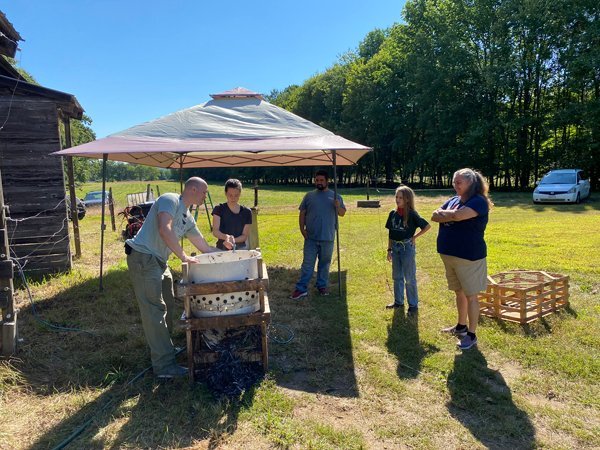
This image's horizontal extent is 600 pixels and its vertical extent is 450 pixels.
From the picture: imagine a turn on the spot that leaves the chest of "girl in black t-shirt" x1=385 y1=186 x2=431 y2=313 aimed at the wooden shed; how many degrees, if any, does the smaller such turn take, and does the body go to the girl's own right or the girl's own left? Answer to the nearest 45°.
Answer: approximately 45° to the girl's own right

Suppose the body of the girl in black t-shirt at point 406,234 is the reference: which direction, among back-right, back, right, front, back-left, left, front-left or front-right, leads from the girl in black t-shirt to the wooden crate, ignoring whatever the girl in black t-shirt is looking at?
back-left

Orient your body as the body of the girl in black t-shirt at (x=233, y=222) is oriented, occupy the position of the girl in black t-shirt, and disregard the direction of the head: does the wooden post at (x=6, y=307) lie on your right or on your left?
on your right

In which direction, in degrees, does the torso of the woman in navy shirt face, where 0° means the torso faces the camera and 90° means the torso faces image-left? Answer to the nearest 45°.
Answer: approximately 45°

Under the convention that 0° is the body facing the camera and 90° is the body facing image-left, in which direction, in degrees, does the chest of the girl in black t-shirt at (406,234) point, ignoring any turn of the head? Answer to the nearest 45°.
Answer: approximately 45°

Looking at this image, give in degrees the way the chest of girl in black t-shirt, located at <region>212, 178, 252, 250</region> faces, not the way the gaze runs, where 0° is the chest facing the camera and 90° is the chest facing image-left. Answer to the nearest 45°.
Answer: approximately 0°
